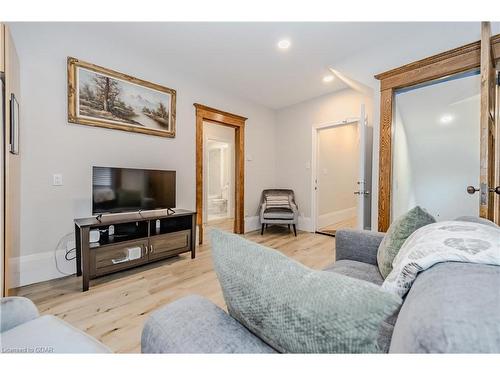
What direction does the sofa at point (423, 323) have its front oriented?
to the viewer's left

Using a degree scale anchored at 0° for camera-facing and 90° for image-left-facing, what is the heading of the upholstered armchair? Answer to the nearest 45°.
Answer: approximately 0°

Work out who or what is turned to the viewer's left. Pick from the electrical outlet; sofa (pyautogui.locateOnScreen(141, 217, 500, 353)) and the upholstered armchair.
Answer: the sofa

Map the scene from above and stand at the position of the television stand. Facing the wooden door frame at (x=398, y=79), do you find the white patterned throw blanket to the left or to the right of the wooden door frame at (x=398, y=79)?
right

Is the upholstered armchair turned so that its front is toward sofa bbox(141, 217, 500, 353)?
yes

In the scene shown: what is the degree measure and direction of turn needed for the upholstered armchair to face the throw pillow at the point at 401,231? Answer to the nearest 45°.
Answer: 0° — it already faces it
